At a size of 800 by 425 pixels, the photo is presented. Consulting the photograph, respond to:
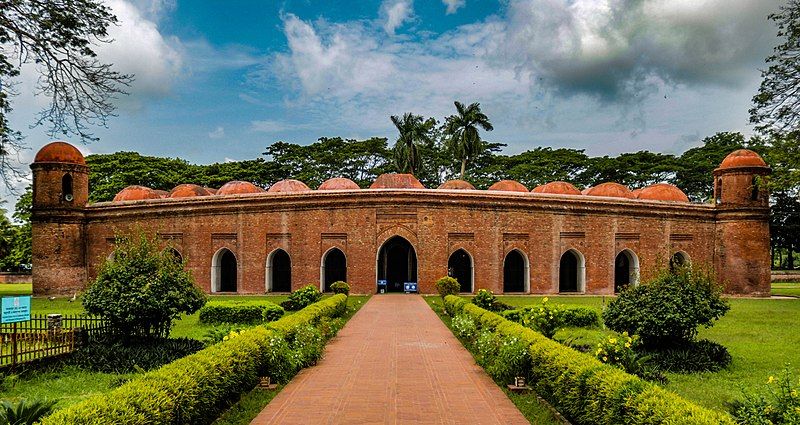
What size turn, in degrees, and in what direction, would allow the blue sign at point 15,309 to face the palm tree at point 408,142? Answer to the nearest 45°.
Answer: approximately 135° to its left

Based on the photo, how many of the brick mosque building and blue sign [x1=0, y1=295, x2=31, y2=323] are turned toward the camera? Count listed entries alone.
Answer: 2

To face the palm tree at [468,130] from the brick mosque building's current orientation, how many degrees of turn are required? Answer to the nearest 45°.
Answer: approximately 180°

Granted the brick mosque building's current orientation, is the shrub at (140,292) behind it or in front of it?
in front

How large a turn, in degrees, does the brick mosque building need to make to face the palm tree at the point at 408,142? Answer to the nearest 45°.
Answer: approximately 180°

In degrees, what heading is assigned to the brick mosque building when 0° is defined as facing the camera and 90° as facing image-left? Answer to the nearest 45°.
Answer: approximately 0°

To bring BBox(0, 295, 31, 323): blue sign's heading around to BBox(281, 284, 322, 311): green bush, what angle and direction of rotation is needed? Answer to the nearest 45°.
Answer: approximately 135° to its left

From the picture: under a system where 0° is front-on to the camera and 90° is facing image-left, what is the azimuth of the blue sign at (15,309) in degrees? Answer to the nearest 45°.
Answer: approximately 0°

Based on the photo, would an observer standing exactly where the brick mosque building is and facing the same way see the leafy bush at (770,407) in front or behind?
in front
